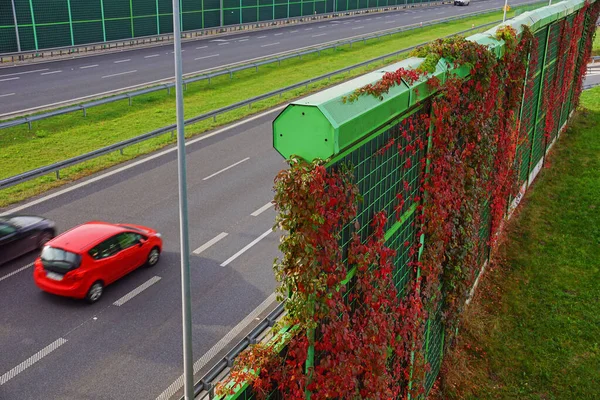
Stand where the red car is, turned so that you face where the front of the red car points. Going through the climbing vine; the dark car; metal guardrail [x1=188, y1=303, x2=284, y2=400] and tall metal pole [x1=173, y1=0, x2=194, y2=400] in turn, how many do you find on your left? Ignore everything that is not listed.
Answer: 1

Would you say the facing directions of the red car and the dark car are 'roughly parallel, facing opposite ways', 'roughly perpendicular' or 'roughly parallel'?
roughly parallel

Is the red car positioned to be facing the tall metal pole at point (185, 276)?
no

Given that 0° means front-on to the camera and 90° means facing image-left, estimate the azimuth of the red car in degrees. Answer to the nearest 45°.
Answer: approximately 225°

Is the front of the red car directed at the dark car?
no

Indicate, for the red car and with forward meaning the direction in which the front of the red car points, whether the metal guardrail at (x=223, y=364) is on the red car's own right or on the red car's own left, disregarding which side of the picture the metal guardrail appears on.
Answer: on the red car's own right

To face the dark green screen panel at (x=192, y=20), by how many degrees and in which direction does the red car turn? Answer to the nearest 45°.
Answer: approximately 45° to its left

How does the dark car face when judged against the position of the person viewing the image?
facing away from the viewer and to the right of the viewer

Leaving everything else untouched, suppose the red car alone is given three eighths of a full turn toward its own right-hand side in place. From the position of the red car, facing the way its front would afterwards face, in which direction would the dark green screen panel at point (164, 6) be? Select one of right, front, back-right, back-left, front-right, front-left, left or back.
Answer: back

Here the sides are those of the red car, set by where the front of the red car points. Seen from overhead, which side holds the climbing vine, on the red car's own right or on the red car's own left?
on the red car's own right

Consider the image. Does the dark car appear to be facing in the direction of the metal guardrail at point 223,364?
no

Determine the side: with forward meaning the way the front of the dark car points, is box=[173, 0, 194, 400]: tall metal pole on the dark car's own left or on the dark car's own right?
on the dark car's own right

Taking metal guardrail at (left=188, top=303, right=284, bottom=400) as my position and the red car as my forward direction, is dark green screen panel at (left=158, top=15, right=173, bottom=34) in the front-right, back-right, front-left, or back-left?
front-right

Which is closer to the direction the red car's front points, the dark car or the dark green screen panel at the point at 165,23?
the dark green screen panel

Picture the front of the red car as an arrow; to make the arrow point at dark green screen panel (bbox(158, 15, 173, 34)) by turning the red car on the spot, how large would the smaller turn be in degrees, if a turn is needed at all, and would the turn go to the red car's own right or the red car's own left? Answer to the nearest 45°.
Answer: approximately 45° to the red car's own left

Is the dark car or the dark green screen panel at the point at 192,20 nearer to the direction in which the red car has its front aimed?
the dark green screen panel

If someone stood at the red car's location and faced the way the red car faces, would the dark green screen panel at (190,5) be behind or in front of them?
in front

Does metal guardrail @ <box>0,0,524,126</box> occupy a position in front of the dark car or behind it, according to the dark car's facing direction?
in front
